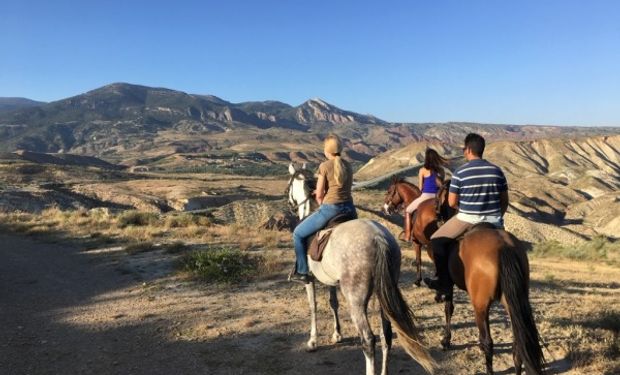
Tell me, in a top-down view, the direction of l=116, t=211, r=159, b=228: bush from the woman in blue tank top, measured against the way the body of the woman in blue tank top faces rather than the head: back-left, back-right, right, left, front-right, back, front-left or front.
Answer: front

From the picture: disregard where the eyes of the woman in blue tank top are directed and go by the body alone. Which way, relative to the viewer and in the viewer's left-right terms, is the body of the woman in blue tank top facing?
facing away from the viewer and to the left of the viewer

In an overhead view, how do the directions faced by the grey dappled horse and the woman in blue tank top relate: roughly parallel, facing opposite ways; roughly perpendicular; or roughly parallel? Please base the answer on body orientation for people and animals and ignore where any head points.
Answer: roughly parallel

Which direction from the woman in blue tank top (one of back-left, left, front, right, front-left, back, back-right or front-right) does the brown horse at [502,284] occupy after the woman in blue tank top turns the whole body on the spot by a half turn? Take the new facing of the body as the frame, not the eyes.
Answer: front-right

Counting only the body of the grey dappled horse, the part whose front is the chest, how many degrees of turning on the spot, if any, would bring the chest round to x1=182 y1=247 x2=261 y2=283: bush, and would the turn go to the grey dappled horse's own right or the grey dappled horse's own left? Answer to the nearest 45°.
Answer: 0° — it already faces it

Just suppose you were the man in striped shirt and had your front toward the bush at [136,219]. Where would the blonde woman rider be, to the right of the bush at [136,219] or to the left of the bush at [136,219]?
left

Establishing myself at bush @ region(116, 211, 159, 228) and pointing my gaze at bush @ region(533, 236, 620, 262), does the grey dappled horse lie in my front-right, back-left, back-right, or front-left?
front-right

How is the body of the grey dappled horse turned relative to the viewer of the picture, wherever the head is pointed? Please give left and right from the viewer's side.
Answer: facing away from the viewer and to the left of the viewer

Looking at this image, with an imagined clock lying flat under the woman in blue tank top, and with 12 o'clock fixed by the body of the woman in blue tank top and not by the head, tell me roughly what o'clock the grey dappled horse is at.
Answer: The grey dappled horse is roughly at 8 o'clock from the woman in blue tank top.

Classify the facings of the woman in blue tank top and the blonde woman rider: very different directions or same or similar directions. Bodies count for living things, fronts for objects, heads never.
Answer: same or similar directions

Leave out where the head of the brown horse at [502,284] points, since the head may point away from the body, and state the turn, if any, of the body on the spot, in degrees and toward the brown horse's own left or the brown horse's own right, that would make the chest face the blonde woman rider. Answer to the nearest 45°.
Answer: approximately 45° to the brown horse's own left

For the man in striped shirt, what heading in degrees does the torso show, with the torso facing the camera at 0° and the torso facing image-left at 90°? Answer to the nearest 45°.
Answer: approximately 135°

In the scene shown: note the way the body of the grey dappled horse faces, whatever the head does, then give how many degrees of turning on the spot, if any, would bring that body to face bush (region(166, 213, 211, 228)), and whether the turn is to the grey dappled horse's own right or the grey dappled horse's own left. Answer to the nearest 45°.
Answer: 0° — it already faces it

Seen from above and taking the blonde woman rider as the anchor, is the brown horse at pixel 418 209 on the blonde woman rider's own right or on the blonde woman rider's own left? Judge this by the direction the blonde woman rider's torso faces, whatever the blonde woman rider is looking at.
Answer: on the blonde woman rider's own right

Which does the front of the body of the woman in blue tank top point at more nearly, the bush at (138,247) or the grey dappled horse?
the bush

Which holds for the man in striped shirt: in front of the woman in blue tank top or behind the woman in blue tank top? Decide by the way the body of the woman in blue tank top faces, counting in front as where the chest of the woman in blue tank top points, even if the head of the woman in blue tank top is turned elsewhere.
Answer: behind
